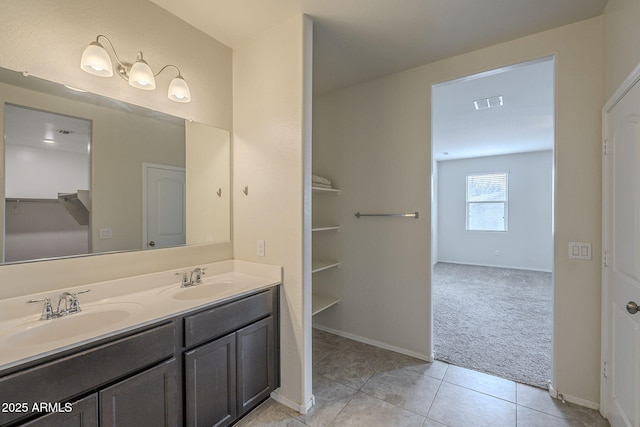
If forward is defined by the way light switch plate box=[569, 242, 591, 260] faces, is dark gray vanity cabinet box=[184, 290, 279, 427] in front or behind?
in front

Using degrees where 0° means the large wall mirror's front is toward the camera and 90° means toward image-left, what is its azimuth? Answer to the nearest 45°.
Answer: approximately 315°

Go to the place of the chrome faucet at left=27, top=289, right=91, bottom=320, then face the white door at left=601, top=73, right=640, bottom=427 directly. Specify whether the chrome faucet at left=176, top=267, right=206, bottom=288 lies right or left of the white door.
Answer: left

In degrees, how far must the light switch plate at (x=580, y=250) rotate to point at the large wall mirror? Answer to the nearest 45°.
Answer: approximately 45° to its right

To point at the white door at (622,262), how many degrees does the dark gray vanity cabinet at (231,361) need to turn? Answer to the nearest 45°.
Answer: approximately 45° to its left

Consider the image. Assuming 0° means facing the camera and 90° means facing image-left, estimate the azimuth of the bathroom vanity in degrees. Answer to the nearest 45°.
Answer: approximately 315°

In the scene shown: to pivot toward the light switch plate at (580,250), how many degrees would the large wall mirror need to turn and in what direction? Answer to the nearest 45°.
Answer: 0° — it already faces it

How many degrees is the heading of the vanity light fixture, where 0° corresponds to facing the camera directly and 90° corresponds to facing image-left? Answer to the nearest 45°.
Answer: approximately 315°
